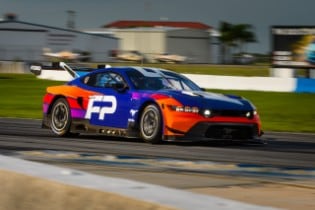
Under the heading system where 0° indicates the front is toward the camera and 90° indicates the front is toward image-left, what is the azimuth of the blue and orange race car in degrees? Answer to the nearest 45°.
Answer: approximately 315°

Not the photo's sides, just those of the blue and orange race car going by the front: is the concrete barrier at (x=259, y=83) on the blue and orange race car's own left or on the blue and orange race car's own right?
on the blue and orange race car's own left
